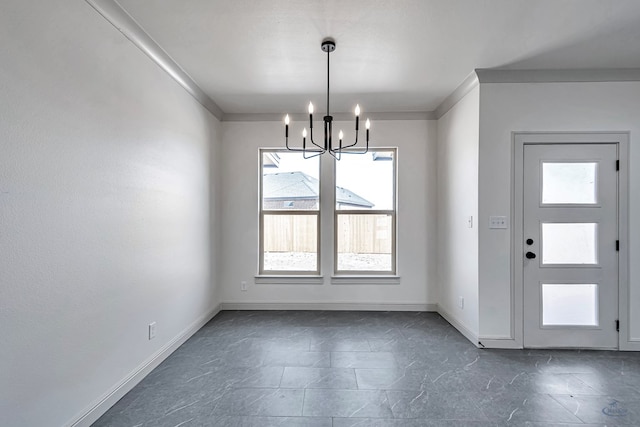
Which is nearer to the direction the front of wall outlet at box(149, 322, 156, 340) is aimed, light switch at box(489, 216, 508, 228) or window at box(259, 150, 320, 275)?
the light switch

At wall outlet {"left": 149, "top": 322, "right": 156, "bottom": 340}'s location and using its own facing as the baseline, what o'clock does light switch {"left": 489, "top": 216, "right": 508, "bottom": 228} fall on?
The light switch is roughly at 11 o'clock from the wall outlet.

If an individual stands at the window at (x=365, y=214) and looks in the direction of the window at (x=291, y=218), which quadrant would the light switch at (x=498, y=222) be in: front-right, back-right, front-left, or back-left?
back-left

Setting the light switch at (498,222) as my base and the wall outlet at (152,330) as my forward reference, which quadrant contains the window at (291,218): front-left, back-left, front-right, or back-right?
front-right

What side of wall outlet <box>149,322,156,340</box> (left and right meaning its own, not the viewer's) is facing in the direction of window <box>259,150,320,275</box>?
left

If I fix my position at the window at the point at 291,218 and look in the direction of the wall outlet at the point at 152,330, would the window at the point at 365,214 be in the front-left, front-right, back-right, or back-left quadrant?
back-left

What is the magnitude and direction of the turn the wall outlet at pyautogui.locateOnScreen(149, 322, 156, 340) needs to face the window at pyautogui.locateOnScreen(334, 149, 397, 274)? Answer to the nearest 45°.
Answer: approximately 45° to its left

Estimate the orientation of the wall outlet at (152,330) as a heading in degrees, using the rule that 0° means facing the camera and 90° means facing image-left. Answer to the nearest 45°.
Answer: approximately 315°

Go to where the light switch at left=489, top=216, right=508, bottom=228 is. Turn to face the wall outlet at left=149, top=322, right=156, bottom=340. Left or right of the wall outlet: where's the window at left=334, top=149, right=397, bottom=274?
right
